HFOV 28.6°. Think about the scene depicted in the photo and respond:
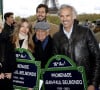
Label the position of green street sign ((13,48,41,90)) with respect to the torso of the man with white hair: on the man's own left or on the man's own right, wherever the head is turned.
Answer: on the man's own right

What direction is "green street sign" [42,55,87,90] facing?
toward the camera

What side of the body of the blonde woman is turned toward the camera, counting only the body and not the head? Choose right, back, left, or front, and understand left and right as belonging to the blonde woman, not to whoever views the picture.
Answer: front

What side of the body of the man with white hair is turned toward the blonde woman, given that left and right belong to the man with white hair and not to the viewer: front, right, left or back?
right

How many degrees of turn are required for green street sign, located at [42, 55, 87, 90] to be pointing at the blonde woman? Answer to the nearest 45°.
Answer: approximately 135° to its right

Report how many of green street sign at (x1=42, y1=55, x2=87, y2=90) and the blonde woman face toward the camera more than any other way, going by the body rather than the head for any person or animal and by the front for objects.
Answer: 2

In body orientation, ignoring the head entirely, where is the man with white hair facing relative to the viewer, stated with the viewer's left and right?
facing the viewer and to the left of the viewer

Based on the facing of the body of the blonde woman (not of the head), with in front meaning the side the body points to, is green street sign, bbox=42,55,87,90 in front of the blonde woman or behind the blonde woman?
in front

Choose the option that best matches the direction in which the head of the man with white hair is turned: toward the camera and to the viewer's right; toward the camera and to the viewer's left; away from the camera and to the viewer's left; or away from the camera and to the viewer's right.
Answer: toward the camera and to the viewer's left
